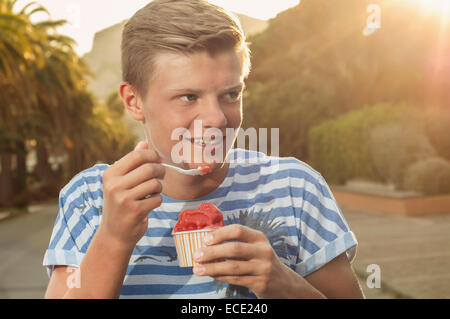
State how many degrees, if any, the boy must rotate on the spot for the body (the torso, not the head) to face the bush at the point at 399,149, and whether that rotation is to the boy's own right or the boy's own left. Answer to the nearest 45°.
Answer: approximately 180°

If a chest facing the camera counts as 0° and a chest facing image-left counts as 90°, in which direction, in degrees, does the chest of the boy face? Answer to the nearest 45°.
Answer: approximately 0°

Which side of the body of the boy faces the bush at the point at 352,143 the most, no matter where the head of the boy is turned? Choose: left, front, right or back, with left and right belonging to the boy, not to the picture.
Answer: back

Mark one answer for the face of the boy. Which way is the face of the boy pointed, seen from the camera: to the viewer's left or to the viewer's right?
to the viewer's right

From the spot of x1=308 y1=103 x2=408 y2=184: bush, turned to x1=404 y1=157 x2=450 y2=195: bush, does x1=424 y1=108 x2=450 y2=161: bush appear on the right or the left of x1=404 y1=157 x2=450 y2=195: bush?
left

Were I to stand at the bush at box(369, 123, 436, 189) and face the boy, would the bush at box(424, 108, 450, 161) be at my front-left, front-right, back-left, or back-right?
back-left

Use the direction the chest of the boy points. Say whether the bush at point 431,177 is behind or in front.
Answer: behind
